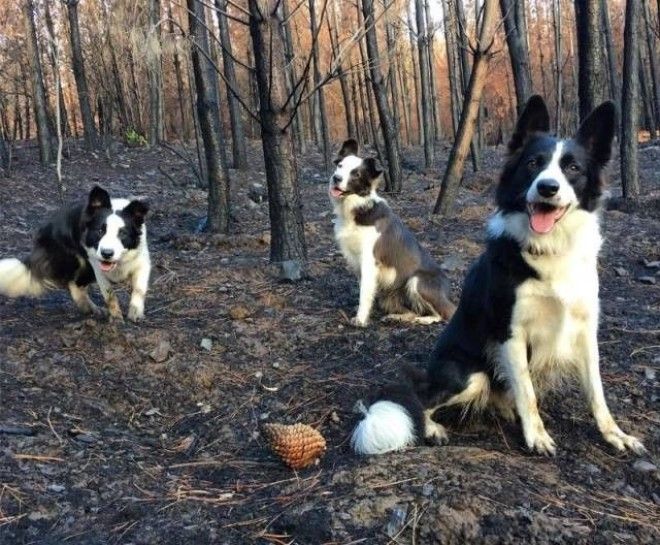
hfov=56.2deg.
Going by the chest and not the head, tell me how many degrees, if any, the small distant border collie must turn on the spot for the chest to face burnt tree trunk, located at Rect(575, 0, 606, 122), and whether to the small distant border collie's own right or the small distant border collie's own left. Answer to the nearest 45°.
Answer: approximately 135° to the small distant border collie's own right

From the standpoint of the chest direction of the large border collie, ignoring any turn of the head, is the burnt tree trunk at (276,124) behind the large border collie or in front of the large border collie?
behind

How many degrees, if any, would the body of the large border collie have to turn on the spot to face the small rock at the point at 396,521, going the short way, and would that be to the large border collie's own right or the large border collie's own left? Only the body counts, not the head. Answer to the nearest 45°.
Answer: approximately 90° to the large border collie's own right

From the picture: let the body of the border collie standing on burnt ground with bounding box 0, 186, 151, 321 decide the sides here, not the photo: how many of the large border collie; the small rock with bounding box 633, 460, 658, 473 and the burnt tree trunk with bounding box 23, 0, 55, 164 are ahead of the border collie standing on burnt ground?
2

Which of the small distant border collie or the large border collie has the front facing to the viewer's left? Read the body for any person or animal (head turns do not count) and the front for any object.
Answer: the small distant border collie

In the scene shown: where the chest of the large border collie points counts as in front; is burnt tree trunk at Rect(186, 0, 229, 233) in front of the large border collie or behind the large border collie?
behind

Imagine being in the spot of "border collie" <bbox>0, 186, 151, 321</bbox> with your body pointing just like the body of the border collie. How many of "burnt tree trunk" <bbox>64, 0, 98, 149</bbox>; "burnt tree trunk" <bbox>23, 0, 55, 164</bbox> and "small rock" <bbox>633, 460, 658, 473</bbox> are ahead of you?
1

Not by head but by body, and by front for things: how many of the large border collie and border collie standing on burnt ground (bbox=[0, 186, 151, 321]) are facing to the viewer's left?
0

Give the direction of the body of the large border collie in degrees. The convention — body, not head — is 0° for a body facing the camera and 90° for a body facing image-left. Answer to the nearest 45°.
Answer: approximately 315°

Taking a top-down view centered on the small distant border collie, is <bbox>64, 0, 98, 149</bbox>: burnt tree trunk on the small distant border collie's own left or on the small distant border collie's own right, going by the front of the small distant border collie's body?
on the small distant border collie's own right

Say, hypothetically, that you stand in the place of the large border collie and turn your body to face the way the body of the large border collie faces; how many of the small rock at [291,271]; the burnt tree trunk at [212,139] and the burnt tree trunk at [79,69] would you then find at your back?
3

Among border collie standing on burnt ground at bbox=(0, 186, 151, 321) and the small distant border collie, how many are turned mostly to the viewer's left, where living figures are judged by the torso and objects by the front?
1

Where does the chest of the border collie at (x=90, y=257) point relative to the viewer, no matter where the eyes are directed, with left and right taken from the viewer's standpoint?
facing the viewer and to the right of the viewer

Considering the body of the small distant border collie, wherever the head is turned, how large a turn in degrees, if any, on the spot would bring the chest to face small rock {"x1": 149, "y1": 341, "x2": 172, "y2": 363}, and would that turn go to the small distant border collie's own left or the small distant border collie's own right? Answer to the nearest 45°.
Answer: approximately 45° to the small distant border collie's own left

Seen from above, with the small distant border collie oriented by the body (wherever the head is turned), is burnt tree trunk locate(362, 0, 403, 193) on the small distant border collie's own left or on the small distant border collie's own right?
on the small distant border collie's own right

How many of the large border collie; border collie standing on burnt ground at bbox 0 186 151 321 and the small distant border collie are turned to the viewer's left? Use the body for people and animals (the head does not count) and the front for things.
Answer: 1
